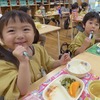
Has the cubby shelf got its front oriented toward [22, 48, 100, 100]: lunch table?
yes

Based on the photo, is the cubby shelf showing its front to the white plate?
yes

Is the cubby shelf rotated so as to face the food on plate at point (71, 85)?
yes

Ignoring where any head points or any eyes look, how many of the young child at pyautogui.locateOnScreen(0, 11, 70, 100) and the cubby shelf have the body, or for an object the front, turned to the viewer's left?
0

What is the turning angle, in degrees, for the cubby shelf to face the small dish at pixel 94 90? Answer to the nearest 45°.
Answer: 0° — it already faces it

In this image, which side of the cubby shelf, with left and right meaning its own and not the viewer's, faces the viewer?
front

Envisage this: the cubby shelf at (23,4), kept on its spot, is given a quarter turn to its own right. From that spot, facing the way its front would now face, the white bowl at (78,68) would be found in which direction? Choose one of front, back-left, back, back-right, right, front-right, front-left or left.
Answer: left
